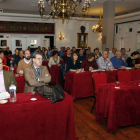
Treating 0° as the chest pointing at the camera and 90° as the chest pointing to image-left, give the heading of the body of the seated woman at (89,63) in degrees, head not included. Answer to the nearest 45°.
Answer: approximately 0°

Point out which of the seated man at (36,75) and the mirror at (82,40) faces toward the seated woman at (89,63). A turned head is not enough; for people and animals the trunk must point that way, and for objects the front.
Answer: the mirror

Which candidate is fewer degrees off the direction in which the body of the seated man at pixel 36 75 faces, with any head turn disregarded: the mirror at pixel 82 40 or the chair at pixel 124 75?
the chair

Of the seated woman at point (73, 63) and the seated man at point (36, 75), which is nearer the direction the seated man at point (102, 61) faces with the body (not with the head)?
the seated man

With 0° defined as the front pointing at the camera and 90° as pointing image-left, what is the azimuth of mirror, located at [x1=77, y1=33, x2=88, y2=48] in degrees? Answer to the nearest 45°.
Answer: approximately 0°

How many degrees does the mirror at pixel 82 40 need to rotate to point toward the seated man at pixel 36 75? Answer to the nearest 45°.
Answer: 0° — it already faces them

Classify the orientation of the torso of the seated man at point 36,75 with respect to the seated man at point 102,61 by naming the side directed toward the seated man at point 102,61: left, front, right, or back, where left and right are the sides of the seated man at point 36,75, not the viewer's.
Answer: left

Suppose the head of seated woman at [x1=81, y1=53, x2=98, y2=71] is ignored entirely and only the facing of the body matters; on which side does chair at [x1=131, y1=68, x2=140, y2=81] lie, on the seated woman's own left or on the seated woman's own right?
on the seated woman's own left

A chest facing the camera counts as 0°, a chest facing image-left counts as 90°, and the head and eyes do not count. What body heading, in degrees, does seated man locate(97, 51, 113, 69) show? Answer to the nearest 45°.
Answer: approximately 315°

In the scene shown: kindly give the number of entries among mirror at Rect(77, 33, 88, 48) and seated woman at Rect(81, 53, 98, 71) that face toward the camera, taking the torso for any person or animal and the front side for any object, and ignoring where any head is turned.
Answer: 2

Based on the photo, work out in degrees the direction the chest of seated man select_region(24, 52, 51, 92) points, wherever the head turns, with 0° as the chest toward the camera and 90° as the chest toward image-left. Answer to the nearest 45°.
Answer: approximately 315°

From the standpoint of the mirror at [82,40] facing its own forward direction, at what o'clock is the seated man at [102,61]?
The seated man is roughly at 12 o'clock from the mirror.
